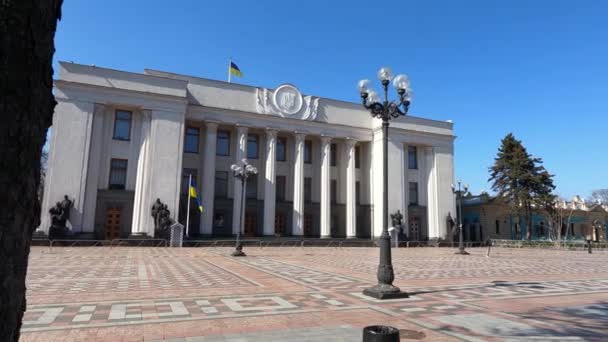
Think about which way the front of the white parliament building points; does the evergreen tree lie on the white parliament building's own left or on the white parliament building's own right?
on the white parliament building's own left

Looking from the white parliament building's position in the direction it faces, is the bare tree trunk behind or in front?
in front

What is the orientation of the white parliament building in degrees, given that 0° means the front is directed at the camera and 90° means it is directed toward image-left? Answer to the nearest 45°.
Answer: approximately 315°

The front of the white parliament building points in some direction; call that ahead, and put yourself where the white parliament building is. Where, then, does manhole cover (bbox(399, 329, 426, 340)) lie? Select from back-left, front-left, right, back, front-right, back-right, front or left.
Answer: front-right
